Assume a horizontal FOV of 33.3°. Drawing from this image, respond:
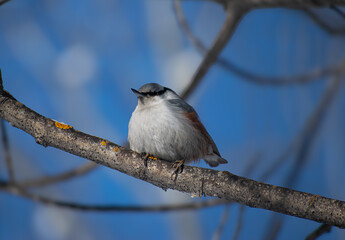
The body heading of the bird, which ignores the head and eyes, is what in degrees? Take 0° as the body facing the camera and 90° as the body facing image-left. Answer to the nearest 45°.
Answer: approximately 45°

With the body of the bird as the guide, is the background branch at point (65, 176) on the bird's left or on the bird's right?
on the bird's right
